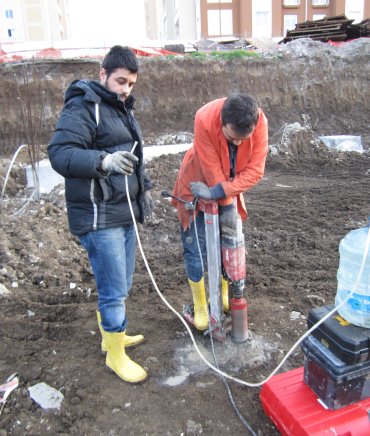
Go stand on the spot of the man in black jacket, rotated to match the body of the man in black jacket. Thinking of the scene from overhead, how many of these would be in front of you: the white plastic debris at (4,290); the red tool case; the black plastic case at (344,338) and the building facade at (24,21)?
2

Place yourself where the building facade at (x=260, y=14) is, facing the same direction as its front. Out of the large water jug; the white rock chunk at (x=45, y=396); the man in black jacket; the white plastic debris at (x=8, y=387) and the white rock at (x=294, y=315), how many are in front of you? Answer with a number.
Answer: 5

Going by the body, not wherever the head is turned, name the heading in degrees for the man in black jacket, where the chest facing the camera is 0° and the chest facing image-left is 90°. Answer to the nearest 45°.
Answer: approximately 315°

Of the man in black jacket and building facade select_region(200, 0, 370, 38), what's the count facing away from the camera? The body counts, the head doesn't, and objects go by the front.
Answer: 0

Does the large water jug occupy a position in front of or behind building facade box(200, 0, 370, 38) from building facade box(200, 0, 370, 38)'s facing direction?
in front

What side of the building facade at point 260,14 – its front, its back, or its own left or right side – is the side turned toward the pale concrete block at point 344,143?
front

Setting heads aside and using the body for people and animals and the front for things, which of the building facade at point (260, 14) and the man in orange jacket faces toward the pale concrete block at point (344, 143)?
the building facade

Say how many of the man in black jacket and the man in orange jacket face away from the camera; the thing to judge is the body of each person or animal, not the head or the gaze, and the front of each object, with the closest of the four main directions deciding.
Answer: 0

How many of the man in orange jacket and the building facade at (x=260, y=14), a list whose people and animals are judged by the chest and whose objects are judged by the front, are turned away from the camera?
0

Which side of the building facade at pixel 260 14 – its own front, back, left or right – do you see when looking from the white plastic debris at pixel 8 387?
front

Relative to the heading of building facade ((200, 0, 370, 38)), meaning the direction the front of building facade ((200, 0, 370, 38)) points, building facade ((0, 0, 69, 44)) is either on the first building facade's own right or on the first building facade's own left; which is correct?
on the first building facade's own right

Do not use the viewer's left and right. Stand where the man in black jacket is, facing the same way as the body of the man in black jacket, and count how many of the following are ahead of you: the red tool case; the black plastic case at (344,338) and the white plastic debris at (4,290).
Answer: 2

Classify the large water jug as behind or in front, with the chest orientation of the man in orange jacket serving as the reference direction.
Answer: in front

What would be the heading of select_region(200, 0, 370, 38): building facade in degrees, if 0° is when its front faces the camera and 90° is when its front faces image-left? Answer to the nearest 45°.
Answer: approximately 0°
